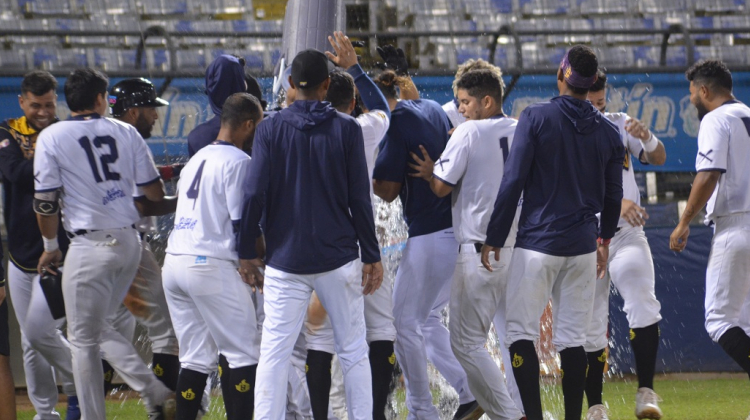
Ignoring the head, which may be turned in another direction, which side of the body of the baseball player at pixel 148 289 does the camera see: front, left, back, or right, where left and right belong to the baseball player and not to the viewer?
right

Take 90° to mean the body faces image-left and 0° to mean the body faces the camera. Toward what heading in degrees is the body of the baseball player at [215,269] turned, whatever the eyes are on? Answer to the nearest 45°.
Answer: approximately 225°

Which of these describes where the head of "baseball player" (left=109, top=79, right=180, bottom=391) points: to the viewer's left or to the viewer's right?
to the viewer's right

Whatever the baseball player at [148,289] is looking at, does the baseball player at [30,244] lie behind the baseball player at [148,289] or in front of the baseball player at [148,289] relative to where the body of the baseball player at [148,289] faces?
behind

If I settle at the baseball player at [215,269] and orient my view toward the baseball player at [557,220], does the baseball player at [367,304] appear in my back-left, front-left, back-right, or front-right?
front-left

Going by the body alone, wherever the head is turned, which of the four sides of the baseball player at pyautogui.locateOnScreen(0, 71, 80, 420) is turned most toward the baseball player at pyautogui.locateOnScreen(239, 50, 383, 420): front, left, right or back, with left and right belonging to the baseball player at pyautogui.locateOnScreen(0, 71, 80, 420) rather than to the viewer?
front

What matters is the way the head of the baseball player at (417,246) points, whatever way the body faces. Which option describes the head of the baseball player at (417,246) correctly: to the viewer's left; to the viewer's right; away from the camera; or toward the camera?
away from the camera

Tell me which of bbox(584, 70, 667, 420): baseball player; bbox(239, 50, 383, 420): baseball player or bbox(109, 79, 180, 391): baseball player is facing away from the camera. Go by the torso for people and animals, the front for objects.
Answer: bbox(239, 50, 383, 420): baseball player

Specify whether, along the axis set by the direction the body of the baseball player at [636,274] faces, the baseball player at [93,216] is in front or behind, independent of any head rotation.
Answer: in front
